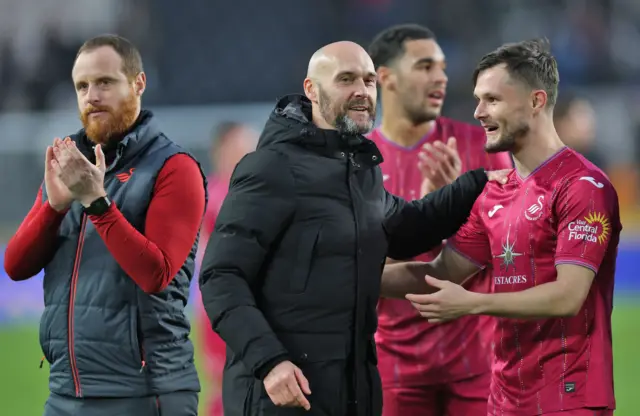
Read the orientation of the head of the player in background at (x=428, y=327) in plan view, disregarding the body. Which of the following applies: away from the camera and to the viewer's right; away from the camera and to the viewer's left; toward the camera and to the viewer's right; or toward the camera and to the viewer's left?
toward the camera and to the viewer's right

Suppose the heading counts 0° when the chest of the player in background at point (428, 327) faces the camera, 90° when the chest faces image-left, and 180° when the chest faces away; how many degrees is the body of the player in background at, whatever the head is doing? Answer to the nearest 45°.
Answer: approximately 315°

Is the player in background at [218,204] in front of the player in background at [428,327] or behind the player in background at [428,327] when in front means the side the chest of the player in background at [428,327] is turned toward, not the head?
behind
